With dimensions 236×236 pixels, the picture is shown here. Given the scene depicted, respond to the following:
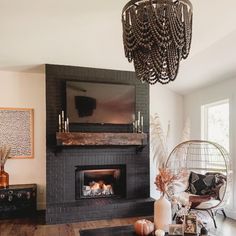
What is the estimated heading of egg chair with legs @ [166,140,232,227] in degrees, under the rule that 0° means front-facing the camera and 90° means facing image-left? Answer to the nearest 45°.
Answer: approximately 45°

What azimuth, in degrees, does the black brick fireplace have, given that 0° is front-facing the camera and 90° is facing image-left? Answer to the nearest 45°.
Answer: approximately 315°

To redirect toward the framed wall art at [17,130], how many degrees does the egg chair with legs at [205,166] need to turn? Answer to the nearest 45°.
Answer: approximately 45° to its right

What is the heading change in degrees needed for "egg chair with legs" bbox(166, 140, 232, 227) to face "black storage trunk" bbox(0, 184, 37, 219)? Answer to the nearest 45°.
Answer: approximately 45° to its right
